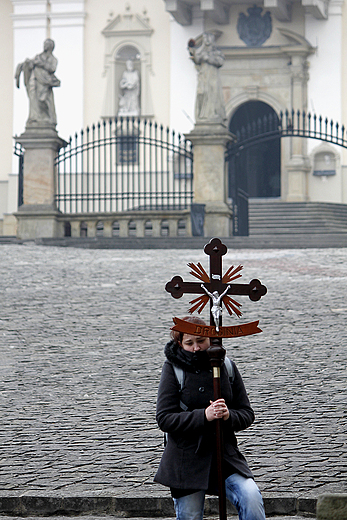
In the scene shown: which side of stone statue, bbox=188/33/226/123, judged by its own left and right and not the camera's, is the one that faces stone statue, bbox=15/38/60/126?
right

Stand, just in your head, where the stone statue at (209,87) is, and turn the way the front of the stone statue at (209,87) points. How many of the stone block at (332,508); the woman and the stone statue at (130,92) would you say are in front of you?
2

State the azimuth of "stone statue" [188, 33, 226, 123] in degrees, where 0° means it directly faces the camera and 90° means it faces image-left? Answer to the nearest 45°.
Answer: approximately 0°

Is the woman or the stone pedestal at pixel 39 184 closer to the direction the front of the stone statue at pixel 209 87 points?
the woman

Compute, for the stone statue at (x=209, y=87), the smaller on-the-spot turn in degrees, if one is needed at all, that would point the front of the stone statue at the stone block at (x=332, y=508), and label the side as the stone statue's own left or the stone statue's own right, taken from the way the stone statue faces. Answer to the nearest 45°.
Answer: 0° — it already faces it

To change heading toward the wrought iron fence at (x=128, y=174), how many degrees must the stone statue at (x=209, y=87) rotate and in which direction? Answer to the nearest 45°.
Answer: approximately 135° to its right

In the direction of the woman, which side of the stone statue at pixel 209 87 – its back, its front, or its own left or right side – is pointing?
front

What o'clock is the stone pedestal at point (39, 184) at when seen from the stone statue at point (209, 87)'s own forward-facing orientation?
The stone pedestal is roughly at 3 o'clock from the stone statue.
